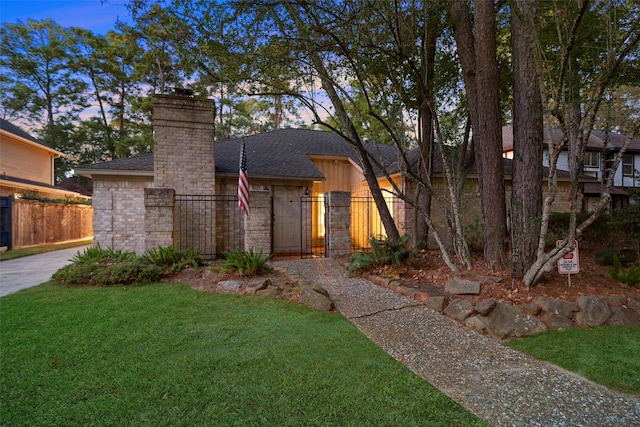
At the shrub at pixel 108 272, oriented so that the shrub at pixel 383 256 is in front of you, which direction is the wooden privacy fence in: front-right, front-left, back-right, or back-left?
back-left

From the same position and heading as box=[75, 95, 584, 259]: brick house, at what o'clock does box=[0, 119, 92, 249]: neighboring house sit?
The neighboring house is roughly at 4 o'clock from the brick house.

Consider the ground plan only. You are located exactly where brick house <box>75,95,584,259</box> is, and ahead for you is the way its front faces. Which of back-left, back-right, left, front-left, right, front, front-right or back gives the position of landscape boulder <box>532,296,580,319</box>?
front-left

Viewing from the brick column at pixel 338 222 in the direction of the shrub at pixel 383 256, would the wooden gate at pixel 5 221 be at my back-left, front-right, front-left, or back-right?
back-right

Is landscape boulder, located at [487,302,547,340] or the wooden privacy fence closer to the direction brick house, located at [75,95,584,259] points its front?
the landscape boulder

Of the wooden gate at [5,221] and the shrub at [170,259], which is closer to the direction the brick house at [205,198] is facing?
the shrub

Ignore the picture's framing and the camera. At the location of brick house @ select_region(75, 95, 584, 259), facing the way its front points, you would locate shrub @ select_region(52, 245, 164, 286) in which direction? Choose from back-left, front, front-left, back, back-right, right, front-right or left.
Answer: front

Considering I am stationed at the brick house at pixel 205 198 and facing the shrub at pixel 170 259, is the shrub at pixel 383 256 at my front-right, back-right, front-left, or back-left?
front-left

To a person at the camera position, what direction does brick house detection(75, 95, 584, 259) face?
facing the viewer

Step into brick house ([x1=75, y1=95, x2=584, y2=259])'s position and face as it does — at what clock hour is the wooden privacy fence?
The wooden privacy fence is roughly at 4 o'clock from the brick house.

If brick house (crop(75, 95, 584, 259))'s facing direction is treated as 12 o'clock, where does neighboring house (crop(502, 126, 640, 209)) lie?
The neighboring house is roughly at 8 o'clock from the brick house.

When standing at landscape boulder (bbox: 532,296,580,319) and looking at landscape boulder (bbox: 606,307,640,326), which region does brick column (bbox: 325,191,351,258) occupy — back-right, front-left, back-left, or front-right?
back-left

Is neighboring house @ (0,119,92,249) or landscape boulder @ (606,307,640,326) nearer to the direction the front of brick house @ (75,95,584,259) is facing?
the landscape boulder

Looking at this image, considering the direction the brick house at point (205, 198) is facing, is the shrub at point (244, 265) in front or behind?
in front

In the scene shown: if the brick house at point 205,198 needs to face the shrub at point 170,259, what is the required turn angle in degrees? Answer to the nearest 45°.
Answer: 0° — it already faces it
